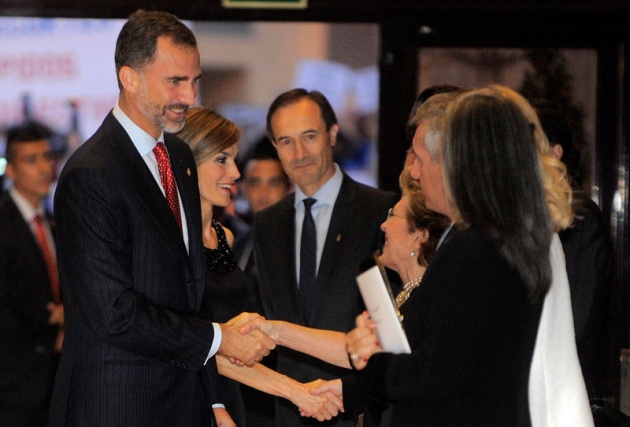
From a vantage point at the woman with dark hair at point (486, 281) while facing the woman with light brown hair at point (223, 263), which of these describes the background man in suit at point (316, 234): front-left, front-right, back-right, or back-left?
front-right

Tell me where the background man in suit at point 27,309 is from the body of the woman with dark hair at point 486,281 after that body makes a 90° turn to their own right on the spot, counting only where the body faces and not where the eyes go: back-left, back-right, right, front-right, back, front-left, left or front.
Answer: left

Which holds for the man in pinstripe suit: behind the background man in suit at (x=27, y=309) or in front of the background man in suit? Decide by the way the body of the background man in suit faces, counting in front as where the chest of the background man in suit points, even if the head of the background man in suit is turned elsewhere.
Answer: in front

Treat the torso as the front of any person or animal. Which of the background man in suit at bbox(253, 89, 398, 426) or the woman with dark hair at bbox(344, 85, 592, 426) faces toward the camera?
the background man in suit

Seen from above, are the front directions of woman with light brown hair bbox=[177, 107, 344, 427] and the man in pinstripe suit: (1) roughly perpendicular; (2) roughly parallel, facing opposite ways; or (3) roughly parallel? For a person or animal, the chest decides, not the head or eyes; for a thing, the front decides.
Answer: roughly parallel

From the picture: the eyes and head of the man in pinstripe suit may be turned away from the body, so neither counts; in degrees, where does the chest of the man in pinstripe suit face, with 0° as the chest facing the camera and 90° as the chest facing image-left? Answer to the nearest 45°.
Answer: approximately 315°

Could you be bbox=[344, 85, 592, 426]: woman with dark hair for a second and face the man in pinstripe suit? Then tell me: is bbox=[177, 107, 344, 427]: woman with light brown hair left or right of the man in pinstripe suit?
right

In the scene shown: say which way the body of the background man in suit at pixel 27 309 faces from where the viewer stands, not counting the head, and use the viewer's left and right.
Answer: facing the viewer and to the right of the viewer

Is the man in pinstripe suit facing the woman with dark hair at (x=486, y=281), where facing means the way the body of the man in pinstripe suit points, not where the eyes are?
yes

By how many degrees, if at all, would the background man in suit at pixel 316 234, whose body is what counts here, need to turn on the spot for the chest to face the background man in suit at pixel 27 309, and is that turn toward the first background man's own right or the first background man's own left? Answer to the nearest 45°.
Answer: approximately 135° to the first background man's own right

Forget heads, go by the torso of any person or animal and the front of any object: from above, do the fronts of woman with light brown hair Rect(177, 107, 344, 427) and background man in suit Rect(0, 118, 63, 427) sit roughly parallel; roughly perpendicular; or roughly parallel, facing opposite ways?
roughly parallel

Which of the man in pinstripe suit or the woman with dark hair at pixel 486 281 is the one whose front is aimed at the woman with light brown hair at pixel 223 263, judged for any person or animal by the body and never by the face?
the woman with dark hair at pixel 486 281

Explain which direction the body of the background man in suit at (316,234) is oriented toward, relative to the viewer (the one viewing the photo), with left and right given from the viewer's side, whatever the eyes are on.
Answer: facing the viewer

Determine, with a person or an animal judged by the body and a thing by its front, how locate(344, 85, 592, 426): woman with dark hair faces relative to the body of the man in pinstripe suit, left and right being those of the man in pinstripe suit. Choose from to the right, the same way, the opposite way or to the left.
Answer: the opposite way

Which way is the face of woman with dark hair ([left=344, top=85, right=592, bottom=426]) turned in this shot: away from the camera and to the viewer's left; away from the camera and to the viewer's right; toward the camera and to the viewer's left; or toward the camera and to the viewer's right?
away from the camera and to the viewer's left

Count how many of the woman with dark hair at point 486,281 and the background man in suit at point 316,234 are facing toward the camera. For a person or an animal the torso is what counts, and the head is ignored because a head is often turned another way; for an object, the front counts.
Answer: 1
